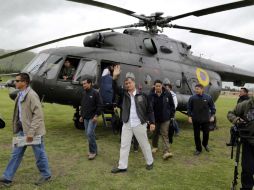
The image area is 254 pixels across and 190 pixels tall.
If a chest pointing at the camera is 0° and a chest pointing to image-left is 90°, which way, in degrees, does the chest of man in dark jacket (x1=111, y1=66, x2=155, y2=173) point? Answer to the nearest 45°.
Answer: approximately 45°

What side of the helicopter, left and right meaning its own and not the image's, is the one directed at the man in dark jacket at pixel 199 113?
left

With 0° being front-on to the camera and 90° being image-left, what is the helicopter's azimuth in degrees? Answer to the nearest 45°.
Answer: approximately 45°

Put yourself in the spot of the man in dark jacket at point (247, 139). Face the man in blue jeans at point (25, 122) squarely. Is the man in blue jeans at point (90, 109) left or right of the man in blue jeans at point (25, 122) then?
right

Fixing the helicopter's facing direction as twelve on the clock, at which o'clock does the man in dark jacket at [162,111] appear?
The man in dark jacket is roughly at 10 o'clock from the helicopter.

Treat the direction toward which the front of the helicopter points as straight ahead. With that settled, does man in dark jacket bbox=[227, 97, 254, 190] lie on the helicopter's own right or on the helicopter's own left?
on the helicopter's own left

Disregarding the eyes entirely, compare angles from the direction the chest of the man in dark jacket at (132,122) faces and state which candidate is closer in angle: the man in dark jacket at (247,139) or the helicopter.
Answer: the man in dark jacket

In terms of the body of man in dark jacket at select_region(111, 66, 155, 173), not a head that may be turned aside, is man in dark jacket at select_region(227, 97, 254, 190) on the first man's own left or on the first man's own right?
on the first man's own left

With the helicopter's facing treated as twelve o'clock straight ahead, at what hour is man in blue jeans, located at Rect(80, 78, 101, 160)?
The man in blue jeans is roughly at 11 o'clock from the helicopter.

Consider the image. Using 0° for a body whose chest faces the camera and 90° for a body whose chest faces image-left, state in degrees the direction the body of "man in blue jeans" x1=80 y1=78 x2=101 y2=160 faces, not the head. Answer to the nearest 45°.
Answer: approximately 45°
